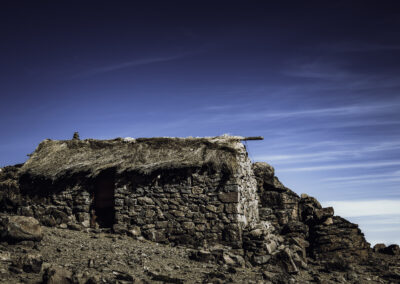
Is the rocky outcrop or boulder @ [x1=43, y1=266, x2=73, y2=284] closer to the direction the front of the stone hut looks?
the boulder

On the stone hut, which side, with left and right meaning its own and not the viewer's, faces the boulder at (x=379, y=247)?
left

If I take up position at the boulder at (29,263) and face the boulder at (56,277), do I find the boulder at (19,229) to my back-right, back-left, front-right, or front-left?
back-left

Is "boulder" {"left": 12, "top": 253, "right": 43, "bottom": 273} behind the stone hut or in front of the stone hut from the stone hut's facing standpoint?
in front

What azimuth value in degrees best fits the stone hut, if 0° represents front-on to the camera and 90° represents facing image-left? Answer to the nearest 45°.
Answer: approximately 0°

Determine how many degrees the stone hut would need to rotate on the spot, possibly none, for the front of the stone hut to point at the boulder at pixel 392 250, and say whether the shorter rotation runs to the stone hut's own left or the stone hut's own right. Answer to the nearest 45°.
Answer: approximately 90° to the stone hut's own left

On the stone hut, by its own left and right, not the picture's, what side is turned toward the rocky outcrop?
left

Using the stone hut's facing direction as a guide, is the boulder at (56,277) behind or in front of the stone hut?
in front

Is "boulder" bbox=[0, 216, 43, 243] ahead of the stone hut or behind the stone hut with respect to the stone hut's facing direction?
ahead
